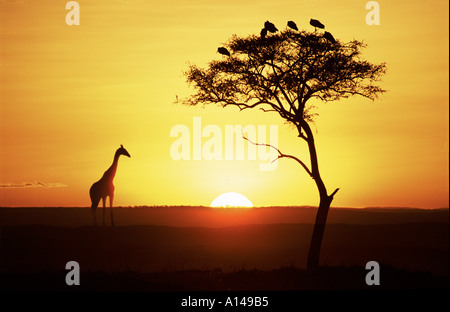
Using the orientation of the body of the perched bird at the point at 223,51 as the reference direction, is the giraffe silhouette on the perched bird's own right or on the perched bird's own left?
on the perched bird's own right

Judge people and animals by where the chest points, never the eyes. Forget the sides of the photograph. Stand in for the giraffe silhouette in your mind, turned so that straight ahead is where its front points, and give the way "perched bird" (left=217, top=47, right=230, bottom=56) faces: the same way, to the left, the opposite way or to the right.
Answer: the opposite way

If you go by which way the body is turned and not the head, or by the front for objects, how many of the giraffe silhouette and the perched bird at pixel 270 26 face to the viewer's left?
1

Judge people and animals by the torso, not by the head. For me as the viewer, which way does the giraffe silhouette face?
facing to the right of the viewer

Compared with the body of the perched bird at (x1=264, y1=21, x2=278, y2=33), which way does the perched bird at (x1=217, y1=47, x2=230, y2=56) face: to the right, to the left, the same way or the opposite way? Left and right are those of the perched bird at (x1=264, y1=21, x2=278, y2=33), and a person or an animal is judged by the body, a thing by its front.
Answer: the same way

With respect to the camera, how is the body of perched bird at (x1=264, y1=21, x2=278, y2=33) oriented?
to the viewer's left

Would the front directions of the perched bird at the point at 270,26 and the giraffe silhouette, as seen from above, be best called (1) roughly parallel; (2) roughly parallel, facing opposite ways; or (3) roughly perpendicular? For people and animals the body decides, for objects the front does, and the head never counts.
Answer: roughly parallel, facing opposite ways

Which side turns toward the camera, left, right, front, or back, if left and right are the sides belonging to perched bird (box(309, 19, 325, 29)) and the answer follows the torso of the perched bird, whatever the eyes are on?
left

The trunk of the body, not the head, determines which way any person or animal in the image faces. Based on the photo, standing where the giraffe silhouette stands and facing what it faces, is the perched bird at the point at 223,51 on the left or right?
on its right

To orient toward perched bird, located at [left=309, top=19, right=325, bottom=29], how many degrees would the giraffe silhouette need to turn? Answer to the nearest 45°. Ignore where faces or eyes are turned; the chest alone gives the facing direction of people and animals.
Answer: approximately 45° to its right

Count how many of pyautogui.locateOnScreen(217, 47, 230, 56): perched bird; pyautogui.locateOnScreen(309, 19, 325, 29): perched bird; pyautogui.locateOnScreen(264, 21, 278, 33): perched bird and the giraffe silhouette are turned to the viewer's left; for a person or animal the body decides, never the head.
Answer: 3

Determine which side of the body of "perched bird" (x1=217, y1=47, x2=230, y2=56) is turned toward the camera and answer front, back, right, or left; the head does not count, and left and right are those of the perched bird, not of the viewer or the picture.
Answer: left

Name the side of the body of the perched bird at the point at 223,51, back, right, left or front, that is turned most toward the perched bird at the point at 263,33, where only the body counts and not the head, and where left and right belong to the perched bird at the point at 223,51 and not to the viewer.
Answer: back
